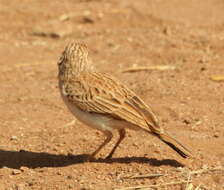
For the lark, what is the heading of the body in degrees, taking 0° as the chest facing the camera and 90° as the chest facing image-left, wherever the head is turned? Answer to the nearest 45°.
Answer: approximately 90°

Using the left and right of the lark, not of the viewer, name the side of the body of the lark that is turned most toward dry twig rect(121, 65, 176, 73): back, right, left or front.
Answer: right
